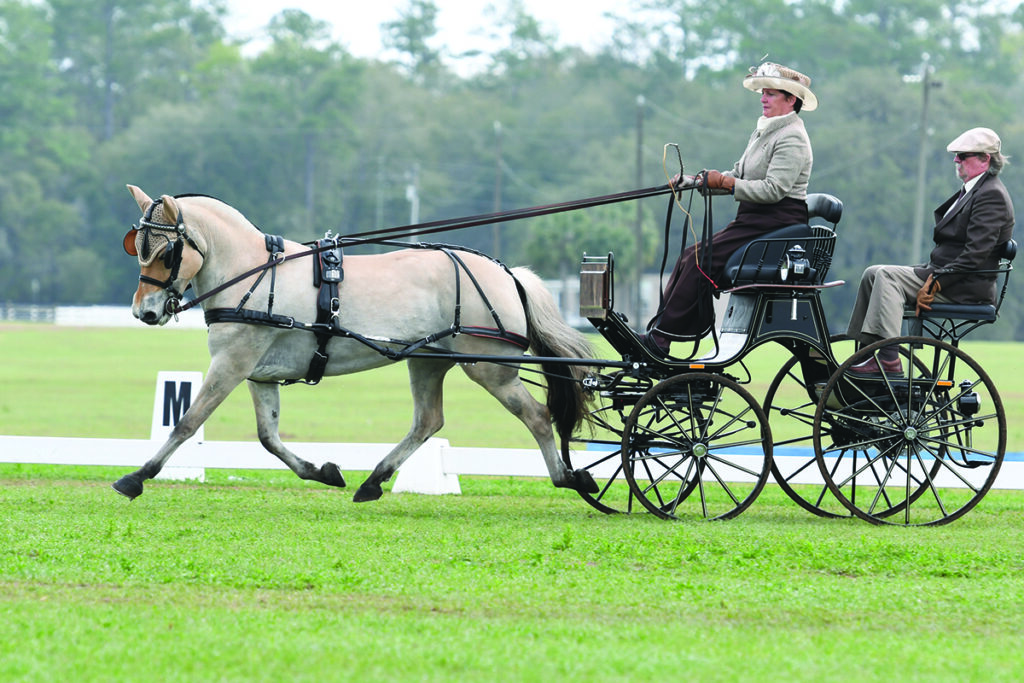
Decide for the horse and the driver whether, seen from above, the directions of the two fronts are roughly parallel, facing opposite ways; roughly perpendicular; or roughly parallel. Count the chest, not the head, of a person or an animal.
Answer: roughly parallel

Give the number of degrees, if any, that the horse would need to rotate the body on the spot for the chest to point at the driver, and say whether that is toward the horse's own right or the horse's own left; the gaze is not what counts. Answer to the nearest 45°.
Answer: approximately 180°

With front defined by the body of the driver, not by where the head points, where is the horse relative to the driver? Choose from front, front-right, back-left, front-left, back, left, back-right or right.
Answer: front

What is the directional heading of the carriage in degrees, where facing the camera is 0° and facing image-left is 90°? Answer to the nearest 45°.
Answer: approximately 90°

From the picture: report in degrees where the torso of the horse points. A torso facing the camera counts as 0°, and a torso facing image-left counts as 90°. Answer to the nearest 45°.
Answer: approximately 90°

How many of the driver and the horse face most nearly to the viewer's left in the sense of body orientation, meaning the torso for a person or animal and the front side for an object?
2

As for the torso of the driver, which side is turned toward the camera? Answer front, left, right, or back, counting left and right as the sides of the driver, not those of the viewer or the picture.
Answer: left

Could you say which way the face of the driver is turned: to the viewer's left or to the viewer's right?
to the viewer's left
